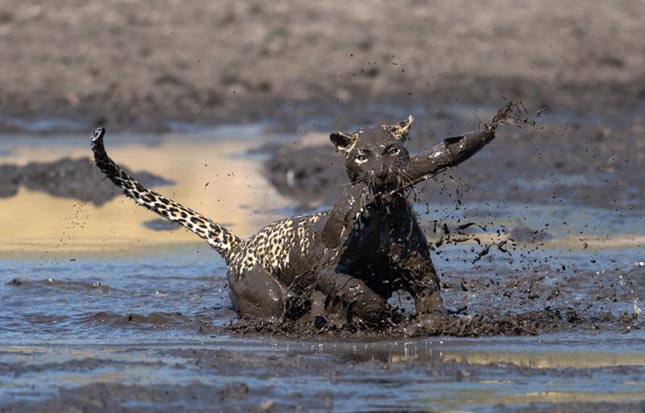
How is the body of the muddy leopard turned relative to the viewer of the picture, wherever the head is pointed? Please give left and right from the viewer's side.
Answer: facing the viewer and to the right of the viewer
